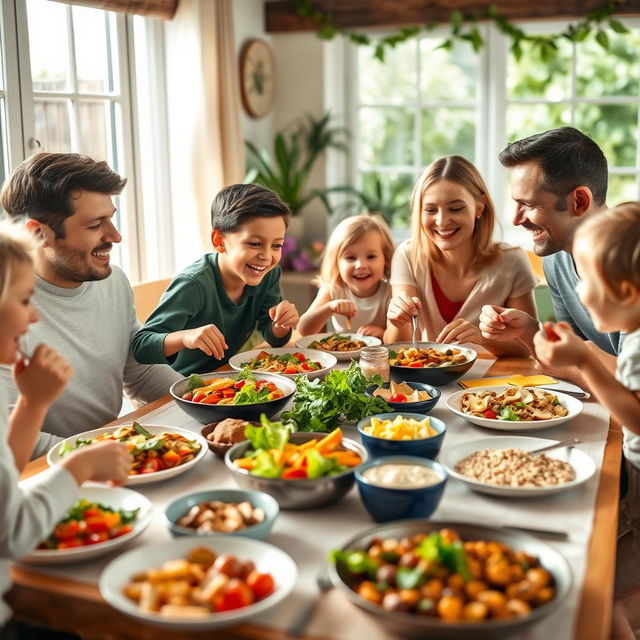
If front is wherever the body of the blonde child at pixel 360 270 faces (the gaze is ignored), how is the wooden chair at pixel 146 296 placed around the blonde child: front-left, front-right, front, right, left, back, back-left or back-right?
right

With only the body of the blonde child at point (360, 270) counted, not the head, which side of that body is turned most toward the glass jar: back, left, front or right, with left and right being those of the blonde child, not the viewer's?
front

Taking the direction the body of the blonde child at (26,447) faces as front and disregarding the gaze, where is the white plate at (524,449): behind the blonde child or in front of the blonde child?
in front

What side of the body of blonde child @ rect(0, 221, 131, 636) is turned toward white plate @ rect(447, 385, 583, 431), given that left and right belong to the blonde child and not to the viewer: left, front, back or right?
front

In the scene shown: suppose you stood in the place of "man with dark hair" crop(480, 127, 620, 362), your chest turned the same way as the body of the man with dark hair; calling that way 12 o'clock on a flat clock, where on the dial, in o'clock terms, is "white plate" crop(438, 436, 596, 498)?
The white plate is roughly at 9 o'clock from the man with dark hair.

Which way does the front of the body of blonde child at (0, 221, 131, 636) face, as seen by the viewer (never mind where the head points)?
to the viewer's right

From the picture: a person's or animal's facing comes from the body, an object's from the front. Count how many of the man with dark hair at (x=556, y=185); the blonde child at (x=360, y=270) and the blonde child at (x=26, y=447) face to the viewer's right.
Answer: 1

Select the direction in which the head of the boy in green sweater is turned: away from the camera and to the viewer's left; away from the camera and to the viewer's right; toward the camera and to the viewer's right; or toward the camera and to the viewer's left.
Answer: toward the camera and to the viewer's right

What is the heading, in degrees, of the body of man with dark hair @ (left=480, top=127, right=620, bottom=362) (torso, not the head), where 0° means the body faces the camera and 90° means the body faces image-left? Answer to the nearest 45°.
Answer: approximately 90°

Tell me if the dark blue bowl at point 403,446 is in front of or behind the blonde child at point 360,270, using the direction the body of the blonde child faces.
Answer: in front

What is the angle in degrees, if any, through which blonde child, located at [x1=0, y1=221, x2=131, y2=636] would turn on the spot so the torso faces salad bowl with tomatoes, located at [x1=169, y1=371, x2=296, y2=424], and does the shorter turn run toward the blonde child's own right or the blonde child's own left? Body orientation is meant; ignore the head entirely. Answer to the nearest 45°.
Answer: approximately 45° to the blonde child's own left

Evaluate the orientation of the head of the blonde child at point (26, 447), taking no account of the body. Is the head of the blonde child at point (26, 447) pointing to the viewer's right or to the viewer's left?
to the viewer's right

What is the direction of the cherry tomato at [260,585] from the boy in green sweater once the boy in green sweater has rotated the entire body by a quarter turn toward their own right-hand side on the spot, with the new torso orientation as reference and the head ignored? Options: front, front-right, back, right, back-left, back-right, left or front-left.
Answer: front-left
